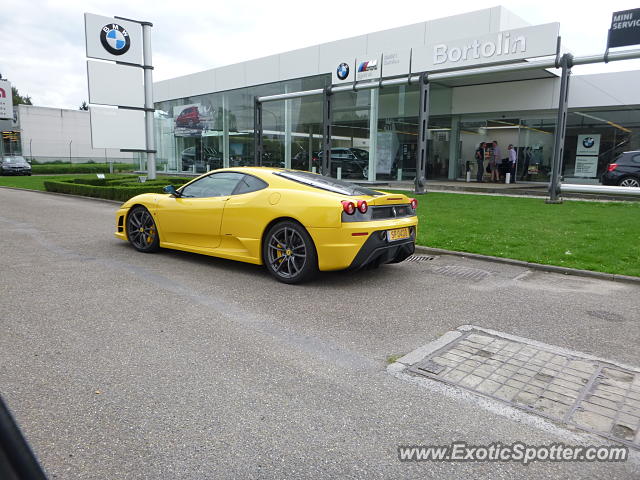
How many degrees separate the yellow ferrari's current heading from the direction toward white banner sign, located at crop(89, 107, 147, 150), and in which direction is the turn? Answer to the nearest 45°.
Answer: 0° — it already faces it

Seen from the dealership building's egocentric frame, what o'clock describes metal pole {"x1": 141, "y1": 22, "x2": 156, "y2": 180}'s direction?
The metal pole is roughly at 1 o'clock from the dealership building.

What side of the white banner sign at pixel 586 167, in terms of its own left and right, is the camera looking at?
front

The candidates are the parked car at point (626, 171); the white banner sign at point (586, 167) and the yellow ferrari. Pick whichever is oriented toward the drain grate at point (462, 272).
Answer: the white banner sign

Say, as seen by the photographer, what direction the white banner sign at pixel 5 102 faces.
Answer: facing the viewer

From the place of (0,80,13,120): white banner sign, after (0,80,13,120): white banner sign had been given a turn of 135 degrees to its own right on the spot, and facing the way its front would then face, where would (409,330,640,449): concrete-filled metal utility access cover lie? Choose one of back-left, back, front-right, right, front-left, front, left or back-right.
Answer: back-left

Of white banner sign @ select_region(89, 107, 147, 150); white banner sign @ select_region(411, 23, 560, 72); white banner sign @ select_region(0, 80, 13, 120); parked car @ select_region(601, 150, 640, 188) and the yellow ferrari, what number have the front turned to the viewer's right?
1

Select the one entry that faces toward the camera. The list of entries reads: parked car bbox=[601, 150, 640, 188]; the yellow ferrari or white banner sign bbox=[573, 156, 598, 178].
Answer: the white banner sign

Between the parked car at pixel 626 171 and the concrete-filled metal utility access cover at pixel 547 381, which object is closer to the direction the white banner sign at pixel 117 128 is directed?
the concrete-filled metal utility access cover

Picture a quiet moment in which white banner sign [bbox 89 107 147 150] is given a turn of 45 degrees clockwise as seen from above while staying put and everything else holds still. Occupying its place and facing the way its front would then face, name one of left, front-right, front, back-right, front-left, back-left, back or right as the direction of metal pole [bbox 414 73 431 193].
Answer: left

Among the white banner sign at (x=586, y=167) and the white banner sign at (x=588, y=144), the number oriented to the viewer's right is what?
0

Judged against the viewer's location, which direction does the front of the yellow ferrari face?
facing away from the viewer and to the left of the viewer

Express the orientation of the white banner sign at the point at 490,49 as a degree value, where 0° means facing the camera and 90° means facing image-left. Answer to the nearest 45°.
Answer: approximately 45°

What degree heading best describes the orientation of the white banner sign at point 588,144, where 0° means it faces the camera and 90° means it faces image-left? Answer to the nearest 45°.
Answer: approximately 0°

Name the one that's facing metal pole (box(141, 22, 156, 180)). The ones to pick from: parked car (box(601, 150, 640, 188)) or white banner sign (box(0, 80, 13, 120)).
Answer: the white banner sign
